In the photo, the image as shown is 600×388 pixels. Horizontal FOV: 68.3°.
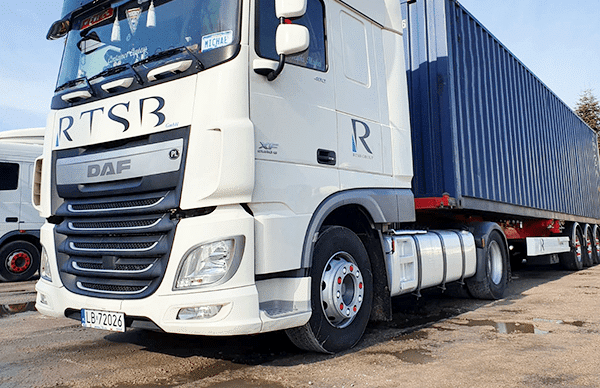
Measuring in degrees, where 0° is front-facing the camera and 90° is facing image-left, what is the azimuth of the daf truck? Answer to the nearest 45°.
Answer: approximately 45°

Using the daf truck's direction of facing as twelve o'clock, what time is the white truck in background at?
The white truck in background is roughly at 3 o'clock from the daf truck.

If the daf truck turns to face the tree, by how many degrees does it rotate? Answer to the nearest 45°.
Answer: approximately 180°
